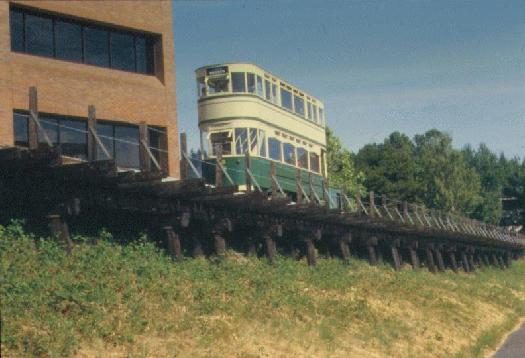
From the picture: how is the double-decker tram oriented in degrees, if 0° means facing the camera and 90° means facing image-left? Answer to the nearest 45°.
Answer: approximately 45°

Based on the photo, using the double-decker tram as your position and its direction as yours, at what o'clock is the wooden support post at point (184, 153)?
The wooden support post is roughly at 11 o'clock from the double-decker tram.
